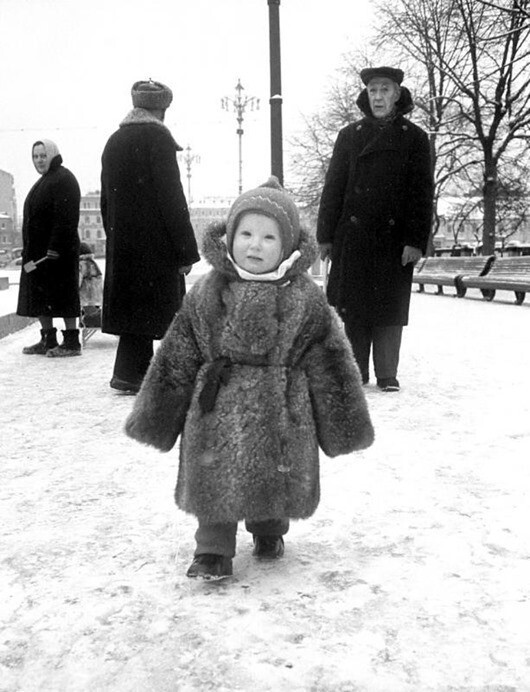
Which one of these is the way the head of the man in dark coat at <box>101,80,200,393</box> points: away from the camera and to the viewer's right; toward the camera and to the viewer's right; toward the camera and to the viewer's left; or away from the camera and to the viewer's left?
away from the camera and to the viewer's right

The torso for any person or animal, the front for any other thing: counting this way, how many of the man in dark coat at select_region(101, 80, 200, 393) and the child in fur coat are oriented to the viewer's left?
0

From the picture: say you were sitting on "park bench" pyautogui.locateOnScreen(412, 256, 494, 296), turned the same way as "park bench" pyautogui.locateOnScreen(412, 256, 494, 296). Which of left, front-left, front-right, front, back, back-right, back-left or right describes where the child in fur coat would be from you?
front-left

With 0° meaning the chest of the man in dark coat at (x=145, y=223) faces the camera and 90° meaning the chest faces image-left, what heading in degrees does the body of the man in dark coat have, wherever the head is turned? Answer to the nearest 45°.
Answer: approximately 225°

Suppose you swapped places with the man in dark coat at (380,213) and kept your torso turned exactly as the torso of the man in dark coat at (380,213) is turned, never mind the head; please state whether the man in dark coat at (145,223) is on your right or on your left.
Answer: on your right

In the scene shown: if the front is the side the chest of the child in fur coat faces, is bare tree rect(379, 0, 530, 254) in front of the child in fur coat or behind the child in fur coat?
behind

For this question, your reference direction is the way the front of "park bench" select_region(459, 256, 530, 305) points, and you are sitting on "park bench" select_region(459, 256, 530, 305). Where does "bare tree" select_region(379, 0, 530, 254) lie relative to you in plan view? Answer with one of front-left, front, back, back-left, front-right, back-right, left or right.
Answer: back-right

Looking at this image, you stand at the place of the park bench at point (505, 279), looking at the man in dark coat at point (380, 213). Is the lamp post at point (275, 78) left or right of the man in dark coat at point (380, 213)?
right

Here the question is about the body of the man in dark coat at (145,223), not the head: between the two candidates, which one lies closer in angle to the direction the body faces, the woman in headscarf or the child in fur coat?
the woman in headscarf

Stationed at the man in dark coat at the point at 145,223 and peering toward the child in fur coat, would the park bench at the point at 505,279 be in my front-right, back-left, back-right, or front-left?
back-left
